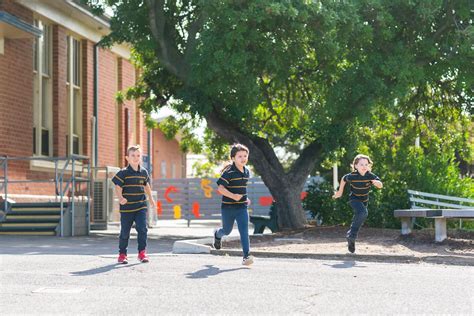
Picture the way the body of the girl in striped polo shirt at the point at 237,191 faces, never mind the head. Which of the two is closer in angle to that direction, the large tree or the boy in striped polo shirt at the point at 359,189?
the boy in striped polo shirt

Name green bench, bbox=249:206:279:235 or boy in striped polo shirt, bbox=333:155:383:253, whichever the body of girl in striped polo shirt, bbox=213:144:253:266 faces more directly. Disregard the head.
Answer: the boy in striped polo shirt

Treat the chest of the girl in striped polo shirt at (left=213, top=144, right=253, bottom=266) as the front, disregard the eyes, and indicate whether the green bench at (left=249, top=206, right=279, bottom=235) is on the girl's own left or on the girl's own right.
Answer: on the girl's own left

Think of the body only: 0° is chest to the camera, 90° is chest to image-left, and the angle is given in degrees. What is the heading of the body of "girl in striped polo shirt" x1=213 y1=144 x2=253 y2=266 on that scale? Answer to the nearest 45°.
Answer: approximately 315°

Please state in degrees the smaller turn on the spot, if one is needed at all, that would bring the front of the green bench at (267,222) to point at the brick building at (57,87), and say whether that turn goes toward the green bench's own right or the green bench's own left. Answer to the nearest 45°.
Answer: approximately 45° to the green bench's own right
